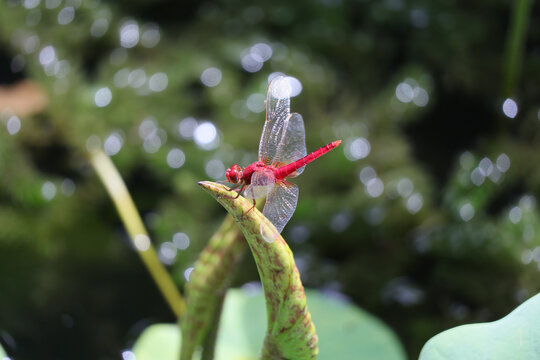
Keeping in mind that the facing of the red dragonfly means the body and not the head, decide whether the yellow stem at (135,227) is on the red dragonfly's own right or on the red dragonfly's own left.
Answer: on the red dragonfly's own right

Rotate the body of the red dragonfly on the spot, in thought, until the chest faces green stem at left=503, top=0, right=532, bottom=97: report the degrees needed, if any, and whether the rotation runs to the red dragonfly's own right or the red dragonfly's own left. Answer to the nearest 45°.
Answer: approximately 135° to the red dragonfly's own right

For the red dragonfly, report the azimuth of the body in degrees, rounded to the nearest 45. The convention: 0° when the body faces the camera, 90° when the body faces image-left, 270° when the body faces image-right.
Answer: approximately 90°

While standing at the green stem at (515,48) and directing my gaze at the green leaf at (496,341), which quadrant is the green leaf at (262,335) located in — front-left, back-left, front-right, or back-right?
front-right
